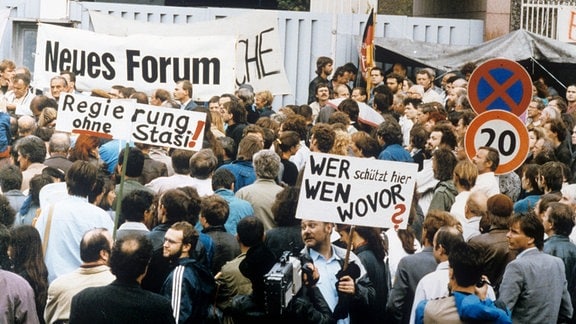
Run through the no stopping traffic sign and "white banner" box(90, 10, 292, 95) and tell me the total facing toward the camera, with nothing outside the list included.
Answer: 2

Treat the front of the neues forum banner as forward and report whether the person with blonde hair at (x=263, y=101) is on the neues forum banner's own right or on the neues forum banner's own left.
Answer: on the neues forum banner's own left

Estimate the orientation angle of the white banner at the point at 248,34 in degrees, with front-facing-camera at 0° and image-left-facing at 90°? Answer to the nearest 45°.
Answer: approximately 0°

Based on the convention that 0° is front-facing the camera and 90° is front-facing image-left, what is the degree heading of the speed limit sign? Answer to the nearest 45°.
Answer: approximately 0°

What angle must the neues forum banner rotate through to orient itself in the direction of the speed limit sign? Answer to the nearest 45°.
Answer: approximately 45° to its left

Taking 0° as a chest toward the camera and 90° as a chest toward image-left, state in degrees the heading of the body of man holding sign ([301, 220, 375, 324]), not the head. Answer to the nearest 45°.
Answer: approximately 45°

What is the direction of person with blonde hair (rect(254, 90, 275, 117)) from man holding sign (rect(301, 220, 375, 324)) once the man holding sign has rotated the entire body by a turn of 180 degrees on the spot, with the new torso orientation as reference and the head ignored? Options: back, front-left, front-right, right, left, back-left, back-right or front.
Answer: front-left
